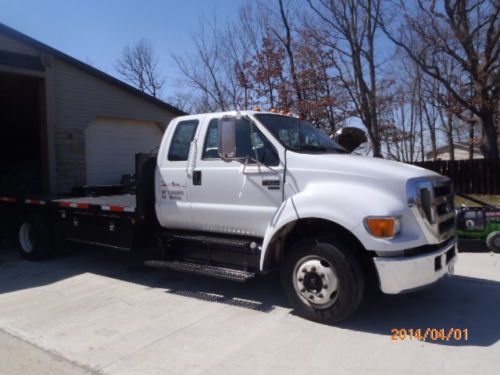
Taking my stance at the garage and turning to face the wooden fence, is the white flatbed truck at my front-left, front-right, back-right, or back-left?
front-right

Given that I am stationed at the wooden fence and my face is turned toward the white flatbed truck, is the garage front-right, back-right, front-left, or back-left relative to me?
front-right

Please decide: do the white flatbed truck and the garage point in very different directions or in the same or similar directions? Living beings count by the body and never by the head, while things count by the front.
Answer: same or similar directions

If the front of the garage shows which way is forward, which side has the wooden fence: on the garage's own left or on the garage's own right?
on the garage's own left

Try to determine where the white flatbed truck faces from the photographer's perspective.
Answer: facing the viewer and to the right of the viewer

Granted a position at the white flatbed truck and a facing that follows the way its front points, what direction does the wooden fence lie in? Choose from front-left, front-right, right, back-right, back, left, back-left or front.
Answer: left

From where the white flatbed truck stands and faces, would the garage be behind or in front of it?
behind

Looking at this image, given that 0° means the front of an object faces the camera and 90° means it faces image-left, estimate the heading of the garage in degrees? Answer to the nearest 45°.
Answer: approximately 315°
